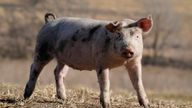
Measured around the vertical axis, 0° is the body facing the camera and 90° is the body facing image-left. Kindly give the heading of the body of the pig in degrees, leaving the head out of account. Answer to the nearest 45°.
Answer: approximately 315°
